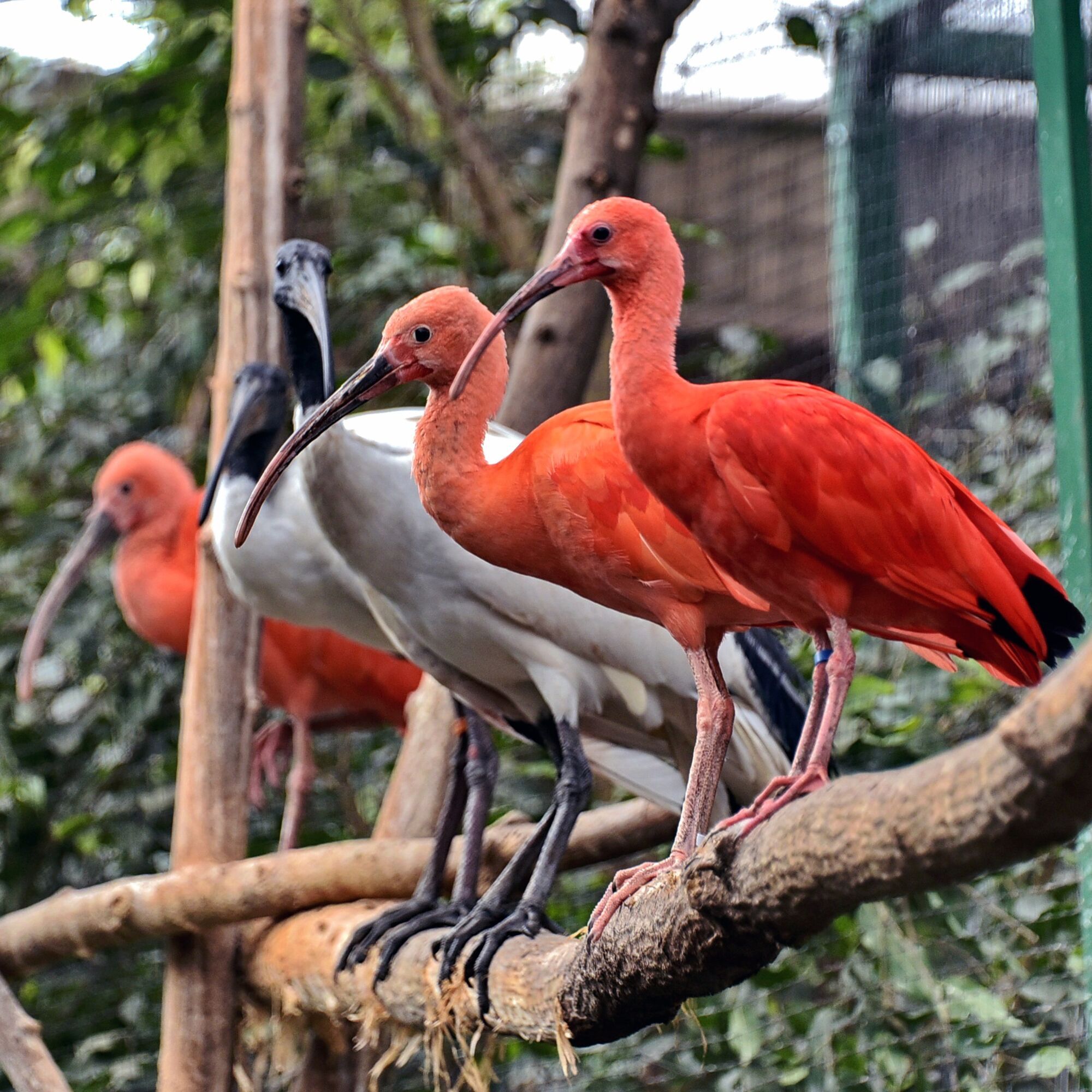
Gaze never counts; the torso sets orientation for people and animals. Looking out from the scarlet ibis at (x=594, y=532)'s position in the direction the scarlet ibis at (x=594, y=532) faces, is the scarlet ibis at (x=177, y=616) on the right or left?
on its right

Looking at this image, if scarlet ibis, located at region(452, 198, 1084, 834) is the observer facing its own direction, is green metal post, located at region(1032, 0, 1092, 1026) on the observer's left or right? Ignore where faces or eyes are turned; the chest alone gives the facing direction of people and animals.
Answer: on its right

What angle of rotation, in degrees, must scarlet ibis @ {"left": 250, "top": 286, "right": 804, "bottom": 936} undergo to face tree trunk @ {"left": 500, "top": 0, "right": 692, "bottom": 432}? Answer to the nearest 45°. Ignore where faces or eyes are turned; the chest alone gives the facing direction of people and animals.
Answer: approximately 90° to its right

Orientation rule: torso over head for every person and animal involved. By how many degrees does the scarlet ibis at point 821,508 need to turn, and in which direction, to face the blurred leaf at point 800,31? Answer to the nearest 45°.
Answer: approximately 90° to its right

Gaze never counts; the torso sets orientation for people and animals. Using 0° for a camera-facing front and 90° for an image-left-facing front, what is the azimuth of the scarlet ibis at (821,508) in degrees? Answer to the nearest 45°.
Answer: approximately 90°

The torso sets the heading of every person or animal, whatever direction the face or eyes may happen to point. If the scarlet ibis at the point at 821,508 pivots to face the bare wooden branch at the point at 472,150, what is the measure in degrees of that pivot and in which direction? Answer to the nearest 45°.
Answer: approximately 90° to its right

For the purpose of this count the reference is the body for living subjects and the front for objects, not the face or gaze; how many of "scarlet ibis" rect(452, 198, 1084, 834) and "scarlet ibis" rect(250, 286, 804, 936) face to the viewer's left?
2

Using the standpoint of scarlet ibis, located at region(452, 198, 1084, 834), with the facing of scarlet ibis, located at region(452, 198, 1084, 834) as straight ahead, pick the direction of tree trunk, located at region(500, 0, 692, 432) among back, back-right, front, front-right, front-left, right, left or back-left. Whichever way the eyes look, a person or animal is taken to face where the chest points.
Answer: right

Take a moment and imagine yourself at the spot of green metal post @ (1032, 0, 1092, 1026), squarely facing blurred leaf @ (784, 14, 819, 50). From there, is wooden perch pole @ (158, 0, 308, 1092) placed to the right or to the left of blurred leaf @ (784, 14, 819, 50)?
left

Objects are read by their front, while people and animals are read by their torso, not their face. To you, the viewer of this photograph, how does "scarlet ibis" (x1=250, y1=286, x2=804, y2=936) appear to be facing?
facing to the left of the viewer
